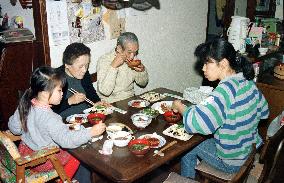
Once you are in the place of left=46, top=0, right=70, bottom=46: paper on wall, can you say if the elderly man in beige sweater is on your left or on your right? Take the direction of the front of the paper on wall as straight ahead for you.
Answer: on your left

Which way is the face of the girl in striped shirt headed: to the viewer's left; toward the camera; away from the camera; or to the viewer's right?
to the viewer's left

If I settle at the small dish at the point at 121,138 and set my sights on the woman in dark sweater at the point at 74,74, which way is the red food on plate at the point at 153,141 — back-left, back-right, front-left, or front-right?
back-right

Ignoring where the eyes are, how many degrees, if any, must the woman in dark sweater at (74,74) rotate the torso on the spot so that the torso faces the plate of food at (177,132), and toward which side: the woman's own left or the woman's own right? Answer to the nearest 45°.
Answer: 0° — they already face it

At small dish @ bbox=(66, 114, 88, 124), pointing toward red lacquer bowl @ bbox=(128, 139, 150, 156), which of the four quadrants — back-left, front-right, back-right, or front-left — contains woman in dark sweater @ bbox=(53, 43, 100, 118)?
back-left

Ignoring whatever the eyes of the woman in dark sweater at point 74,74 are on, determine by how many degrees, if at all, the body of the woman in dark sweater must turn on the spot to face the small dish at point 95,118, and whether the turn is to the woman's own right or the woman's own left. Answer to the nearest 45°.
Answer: approximately 45° to the woman's own right

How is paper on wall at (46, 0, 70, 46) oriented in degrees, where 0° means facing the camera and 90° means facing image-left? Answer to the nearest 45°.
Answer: approximately 0°
